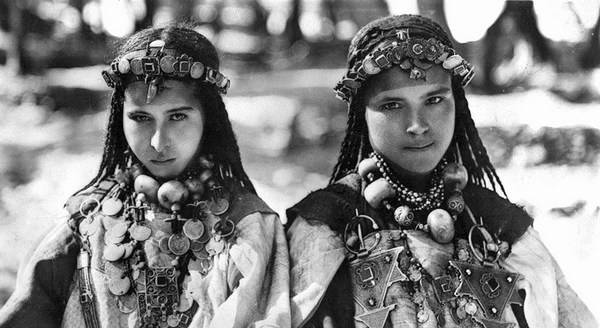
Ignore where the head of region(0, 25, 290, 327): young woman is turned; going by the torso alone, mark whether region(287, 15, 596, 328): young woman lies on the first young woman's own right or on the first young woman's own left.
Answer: on the first young woman's own left

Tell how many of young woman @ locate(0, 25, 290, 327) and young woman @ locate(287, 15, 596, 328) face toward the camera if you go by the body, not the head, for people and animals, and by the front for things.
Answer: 2

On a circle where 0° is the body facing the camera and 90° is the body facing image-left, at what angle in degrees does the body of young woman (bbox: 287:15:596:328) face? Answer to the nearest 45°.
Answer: approximately 0°

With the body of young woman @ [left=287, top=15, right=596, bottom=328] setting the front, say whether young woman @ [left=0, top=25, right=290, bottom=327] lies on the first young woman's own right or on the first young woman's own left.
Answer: on the first young woman's own right
